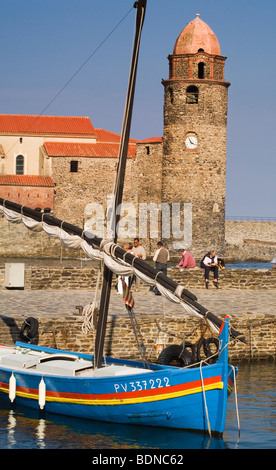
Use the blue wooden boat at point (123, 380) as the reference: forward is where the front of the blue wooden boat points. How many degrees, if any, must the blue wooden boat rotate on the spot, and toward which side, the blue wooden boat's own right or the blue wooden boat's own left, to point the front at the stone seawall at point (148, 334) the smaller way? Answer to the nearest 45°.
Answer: approximately 135° to the blue wooden boat's own left

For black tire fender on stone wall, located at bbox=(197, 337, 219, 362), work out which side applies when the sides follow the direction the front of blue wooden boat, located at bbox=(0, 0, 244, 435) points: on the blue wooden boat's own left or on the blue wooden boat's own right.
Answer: on the blue wooden boat's own left

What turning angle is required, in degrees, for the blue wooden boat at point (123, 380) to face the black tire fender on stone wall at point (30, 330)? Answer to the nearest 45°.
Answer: approximately 180°

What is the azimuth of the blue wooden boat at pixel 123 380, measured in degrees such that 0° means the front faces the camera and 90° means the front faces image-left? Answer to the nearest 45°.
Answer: approximately 315°

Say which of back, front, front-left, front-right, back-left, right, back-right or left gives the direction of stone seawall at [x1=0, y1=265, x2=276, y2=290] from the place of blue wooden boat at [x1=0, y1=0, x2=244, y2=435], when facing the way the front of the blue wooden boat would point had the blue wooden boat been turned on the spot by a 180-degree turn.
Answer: front-right
